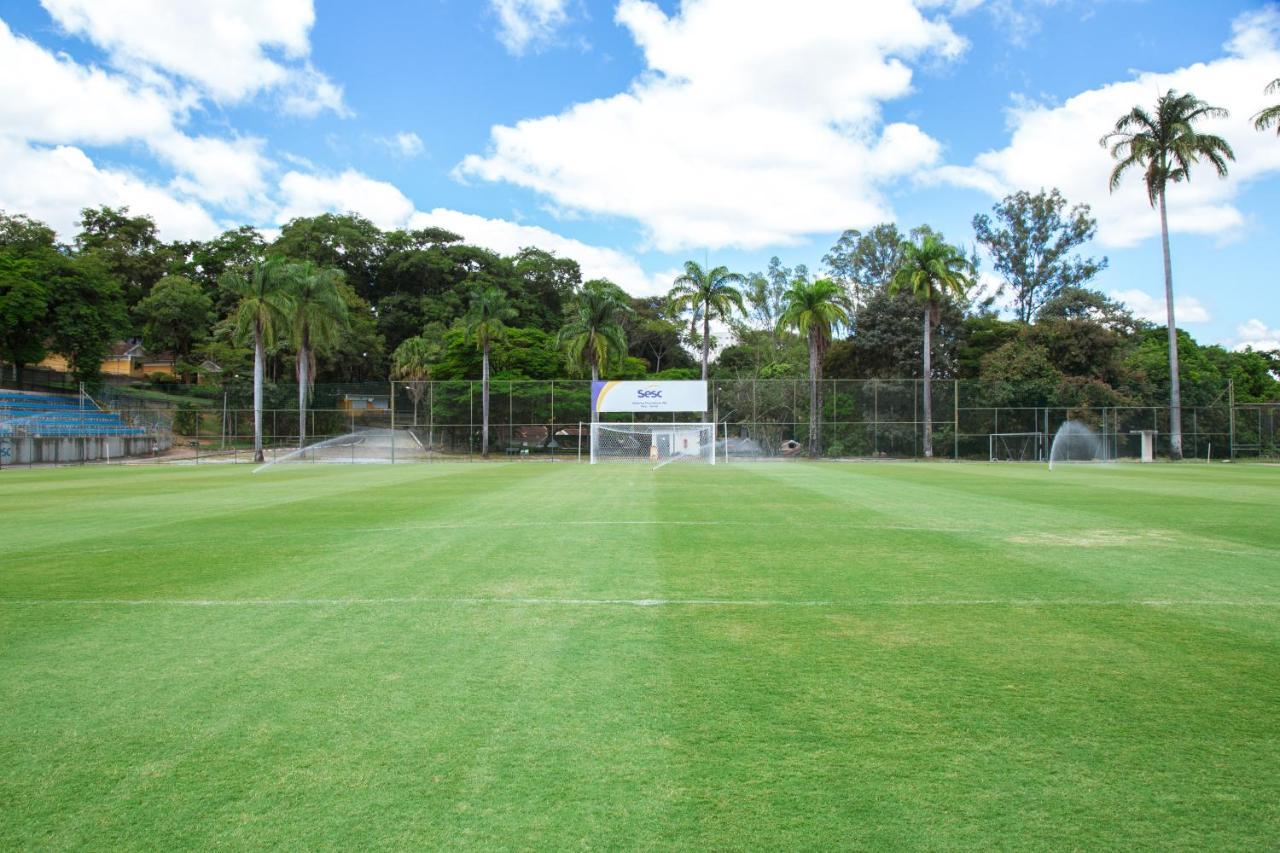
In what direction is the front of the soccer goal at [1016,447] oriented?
toward the camera

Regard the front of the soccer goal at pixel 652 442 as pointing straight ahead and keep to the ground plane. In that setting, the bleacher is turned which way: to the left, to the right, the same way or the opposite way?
to the left

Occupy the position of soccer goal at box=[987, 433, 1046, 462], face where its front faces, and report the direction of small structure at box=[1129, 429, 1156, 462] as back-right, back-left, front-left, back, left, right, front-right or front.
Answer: left

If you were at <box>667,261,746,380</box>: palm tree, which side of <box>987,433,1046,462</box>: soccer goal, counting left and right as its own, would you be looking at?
right

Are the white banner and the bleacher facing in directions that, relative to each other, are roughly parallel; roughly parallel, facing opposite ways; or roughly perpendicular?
roughly perpendicular

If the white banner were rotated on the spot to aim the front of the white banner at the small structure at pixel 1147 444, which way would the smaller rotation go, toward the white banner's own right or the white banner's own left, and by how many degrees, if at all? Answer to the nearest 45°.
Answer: approximately 90° to the white banner's own left

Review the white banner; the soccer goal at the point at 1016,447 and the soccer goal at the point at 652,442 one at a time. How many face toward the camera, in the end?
3

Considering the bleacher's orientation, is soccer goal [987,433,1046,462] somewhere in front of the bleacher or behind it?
in front

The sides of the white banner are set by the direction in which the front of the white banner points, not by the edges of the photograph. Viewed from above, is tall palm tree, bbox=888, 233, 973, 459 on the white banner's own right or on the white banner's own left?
on the white banner's own left

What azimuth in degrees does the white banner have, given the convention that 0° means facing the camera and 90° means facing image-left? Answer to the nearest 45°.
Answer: approximately 0°

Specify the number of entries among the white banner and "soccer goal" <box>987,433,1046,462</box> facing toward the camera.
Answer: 2

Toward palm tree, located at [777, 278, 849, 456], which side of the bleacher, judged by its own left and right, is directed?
front

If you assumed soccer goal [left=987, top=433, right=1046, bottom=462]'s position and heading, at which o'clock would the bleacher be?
The bleacher is roughly at 2 o'clock from the soccer goal.

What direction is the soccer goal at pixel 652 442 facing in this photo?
toward the camera

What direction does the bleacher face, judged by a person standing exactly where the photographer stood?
facing the viewer and to the right of the viewer
